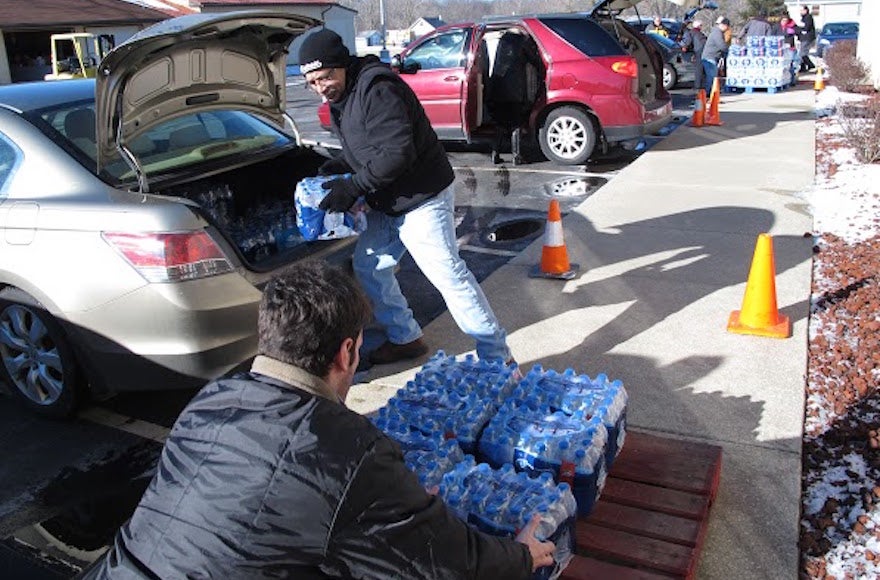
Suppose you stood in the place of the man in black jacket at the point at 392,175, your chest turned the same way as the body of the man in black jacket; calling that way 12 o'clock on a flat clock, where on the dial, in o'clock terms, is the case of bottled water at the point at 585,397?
The case of bottled water is roughly at 8 o'clock from the man in black jacket.

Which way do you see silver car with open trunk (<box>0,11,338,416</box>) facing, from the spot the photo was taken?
facing away from the viewer and to the left of the viewer

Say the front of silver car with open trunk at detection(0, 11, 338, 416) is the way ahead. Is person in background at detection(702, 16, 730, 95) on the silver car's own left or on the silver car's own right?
on the silver car's own right

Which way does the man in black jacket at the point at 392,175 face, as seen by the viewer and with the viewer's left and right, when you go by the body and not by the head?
facing to the left of the viewer

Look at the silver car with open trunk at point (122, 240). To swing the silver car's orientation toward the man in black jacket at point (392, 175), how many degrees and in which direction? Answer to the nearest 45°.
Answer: approximately 135° to its right

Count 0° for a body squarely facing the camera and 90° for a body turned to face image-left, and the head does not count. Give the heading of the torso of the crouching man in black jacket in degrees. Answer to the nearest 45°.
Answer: approximately 225°

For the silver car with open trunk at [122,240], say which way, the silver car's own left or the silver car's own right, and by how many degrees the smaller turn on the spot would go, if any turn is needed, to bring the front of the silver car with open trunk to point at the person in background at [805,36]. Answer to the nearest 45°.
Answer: approximately 90° to the silver car's own right

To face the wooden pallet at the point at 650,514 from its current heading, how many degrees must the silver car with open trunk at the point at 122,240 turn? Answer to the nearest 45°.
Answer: approximately 180°

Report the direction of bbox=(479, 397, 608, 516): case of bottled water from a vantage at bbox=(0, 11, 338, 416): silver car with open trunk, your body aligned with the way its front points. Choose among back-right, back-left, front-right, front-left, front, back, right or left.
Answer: back
